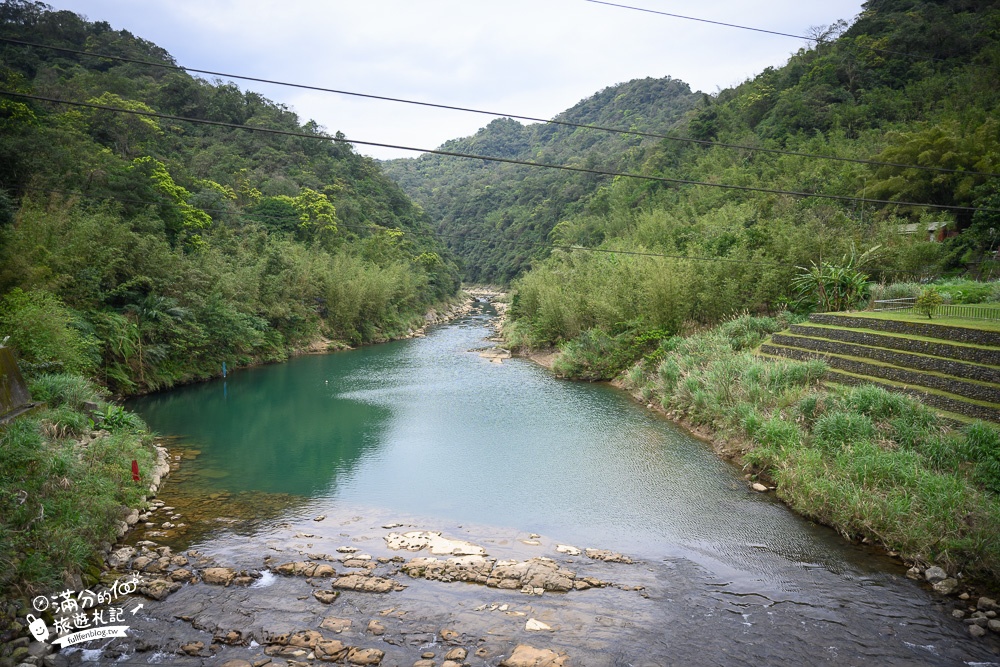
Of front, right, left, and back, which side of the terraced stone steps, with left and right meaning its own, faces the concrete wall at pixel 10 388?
front

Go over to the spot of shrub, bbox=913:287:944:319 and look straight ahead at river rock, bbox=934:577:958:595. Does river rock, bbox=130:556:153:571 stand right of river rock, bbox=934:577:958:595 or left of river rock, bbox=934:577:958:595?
right

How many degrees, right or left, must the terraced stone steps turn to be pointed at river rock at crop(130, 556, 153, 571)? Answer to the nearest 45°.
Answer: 0° — it already faces it

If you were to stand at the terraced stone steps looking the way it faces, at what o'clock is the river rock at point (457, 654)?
The river rock is roughly at 11 o'clock from the terraced stone steps.

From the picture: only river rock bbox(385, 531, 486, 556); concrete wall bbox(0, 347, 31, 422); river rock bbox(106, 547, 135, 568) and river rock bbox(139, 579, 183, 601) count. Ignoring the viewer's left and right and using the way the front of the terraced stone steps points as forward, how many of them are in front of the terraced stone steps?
4

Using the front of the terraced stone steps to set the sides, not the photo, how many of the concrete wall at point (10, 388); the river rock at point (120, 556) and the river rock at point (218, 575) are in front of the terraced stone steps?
3

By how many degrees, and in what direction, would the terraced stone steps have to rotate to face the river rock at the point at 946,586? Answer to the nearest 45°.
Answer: approximately 45° to its left

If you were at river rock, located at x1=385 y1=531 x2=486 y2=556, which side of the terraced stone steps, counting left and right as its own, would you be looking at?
front

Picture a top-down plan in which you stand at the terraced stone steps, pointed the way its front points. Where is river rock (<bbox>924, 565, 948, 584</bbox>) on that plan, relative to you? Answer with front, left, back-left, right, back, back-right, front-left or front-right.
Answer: front-left

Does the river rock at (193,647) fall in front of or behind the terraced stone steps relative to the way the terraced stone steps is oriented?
in front

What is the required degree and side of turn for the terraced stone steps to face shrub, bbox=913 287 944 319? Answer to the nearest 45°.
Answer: approximately 135° to its right

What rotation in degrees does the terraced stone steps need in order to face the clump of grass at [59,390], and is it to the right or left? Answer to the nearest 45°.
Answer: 0° — it already faces it

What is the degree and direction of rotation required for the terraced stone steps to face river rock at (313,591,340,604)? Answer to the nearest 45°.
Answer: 0° — it already faces it

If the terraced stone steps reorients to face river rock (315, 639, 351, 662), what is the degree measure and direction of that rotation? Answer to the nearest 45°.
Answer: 0° — it already faces it

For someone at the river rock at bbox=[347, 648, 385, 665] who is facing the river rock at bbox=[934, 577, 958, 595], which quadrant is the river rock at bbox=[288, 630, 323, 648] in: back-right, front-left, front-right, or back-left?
back-left

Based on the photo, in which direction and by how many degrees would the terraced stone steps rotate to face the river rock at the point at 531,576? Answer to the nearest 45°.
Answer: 0° — it already faces it

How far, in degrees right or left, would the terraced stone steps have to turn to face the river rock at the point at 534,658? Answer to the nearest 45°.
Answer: approximately 45° to its left

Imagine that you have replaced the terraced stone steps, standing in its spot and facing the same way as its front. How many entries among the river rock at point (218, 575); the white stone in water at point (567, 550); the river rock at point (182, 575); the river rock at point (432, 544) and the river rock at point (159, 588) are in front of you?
5
